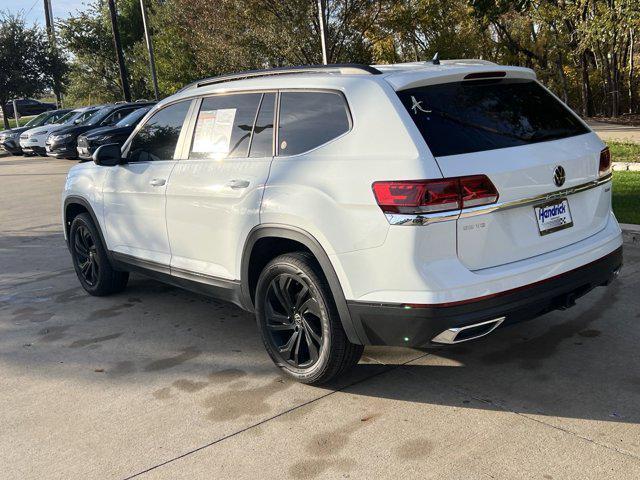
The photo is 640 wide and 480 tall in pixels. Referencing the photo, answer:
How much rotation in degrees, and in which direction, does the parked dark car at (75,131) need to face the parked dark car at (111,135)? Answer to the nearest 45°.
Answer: approximately 45° to its left

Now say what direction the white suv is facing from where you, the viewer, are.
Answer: facing away from the viewer and to the left of the viewer

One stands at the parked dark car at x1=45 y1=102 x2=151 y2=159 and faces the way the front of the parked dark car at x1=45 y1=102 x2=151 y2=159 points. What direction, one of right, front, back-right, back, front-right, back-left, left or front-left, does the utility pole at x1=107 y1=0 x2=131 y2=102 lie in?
back-right

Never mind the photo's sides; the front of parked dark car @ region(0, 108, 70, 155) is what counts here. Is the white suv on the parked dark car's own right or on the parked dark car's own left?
on the parked dark car's own left

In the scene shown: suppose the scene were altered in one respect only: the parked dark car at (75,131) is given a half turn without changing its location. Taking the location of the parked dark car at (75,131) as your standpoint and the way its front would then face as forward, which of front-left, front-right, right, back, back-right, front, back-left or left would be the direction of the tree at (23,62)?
front-left

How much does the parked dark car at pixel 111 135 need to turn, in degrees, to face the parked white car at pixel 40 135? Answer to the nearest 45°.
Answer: approximately 135° to its right
